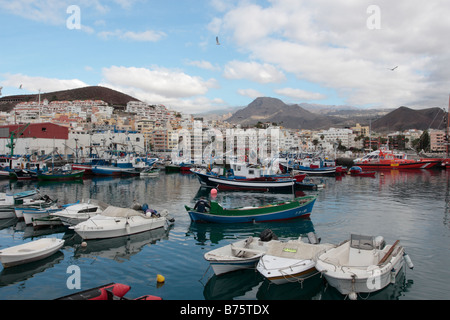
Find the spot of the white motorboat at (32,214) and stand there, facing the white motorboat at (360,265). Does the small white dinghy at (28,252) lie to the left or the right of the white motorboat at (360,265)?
right

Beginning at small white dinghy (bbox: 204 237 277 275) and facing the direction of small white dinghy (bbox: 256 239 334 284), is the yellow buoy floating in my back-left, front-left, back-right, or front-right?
back-right

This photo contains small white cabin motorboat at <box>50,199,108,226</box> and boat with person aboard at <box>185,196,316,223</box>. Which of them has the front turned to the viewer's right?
the boat with person aboard

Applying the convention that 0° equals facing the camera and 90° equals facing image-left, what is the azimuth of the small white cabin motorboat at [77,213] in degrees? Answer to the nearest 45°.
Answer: approximately 45°

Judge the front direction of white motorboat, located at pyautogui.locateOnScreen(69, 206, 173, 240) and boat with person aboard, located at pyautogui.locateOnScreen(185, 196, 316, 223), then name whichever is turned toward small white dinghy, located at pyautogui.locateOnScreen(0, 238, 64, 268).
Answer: the white motorboat

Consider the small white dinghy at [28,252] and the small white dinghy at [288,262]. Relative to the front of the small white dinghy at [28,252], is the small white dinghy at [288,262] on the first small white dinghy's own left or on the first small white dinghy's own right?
on the first small white dinghy's own left

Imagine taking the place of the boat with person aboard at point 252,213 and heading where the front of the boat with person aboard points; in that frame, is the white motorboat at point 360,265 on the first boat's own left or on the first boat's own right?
on the first boat's own right

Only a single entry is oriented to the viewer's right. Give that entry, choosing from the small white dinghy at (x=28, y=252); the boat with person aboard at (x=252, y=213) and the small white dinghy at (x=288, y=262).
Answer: the boat with person aboard

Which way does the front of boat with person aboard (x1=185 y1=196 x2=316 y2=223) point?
to the viewer's right

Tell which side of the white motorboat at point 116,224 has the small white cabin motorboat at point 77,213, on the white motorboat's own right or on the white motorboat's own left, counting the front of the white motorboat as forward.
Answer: on the white motorboat's own right

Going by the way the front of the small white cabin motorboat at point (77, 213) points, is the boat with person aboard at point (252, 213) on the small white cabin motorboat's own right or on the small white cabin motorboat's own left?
on the small white cabin motorboat's own left

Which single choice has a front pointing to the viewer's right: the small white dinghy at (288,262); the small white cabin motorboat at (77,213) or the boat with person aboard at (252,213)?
the boat with person aboard

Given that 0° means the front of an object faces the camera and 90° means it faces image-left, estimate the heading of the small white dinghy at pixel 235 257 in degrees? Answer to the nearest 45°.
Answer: approximately 45°
